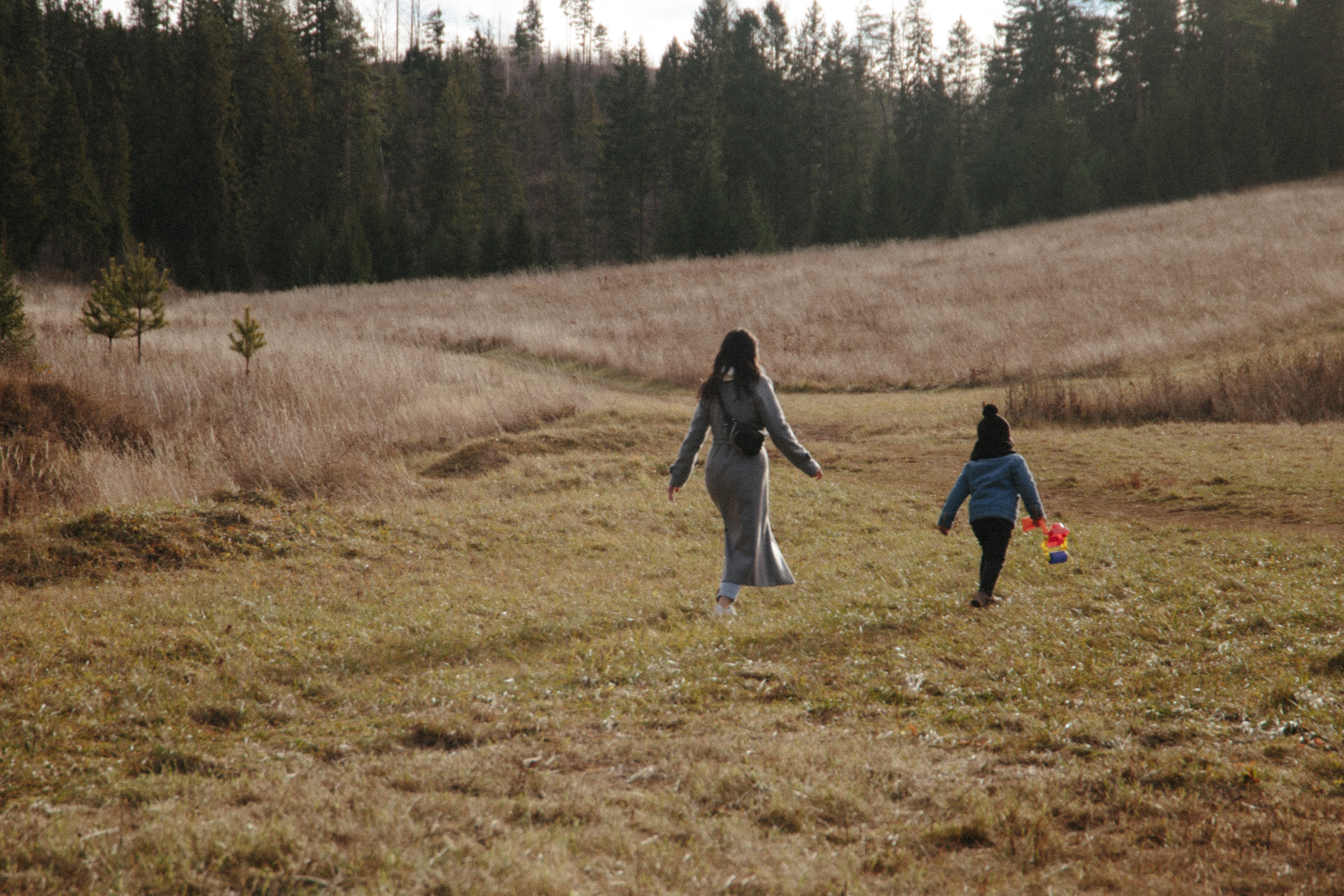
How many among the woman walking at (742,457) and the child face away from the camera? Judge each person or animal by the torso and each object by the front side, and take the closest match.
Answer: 2

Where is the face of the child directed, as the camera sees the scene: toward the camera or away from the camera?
away from the camera

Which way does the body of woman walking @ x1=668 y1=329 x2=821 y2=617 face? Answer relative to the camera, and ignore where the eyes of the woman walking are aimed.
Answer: away from the camera

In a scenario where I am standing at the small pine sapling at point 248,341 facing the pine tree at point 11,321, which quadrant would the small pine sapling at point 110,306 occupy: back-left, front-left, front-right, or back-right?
front-right

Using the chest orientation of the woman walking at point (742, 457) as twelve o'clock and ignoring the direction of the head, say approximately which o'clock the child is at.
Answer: The child is roughly at 3 o'clock from the woman walking.

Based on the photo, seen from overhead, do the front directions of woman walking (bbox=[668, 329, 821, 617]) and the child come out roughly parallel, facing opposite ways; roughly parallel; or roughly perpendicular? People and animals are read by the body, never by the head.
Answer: roughly parallel

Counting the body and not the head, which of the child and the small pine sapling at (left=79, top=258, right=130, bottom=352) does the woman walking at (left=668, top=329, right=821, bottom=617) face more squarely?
the small pine sapling

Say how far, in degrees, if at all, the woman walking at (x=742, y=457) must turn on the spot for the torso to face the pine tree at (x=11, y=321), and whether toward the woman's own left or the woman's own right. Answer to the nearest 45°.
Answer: approximately 45° to the woman's own left

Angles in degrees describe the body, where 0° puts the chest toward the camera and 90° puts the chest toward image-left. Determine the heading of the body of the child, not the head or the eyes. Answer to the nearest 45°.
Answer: approximately 180°

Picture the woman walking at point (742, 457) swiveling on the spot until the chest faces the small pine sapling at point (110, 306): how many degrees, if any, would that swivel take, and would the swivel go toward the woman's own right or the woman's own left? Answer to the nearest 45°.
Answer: approximately 45° to the woman's own left
